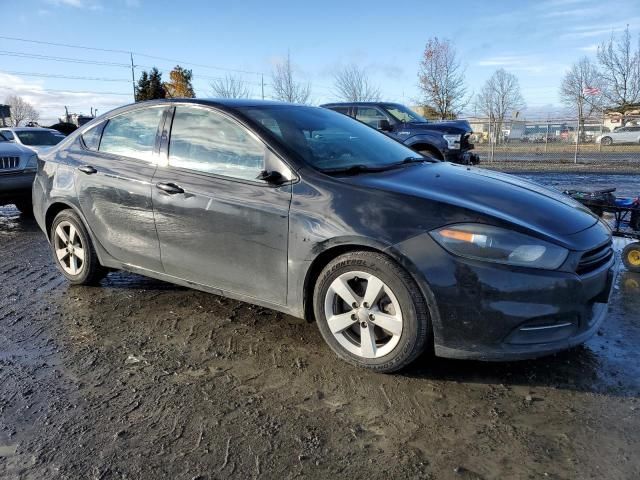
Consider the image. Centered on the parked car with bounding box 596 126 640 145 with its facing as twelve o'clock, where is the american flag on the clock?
The american flag is roughly at 2 o'clock from the parked car.

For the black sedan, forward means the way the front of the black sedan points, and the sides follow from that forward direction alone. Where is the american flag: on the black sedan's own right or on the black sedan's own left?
on the black sedan's own left

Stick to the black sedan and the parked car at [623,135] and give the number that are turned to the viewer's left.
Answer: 1

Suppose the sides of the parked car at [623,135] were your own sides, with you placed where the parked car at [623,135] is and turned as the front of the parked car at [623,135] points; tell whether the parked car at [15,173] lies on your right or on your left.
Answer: on your left

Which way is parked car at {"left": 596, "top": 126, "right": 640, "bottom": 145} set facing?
to the viewer's left

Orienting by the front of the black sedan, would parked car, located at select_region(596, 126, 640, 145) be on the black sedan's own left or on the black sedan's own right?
on the black sedan's own left

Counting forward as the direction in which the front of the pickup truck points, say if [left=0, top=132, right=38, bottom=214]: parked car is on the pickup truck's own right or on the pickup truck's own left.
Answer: on the pickup truck's own right

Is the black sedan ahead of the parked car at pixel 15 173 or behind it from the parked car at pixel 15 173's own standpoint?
ahead
